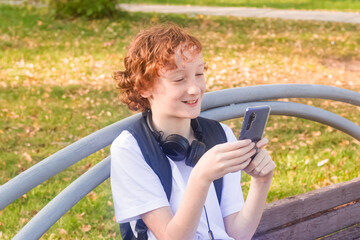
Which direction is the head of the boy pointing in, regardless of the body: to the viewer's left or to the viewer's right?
to the viewer's right

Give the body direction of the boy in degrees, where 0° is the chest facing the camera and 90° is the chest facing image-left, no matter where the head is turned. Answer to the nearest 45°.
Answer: approximately 315°

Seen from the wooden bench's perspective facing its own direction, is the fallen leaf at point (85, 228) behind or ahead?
behind

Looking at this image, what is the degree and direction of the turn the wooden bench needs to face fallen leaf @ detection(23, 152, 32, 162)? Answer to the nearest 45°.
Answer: approximately 180°

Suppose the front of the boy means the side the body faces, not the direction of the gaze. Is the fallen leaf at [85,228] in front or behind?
behind

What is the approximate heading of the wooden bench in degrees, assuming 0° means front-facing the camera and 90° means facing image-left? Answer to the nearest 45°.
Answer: approximately 315°

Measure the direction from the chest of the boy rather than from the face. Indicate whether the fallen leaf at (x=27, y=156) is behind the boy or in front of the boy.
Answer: behind
